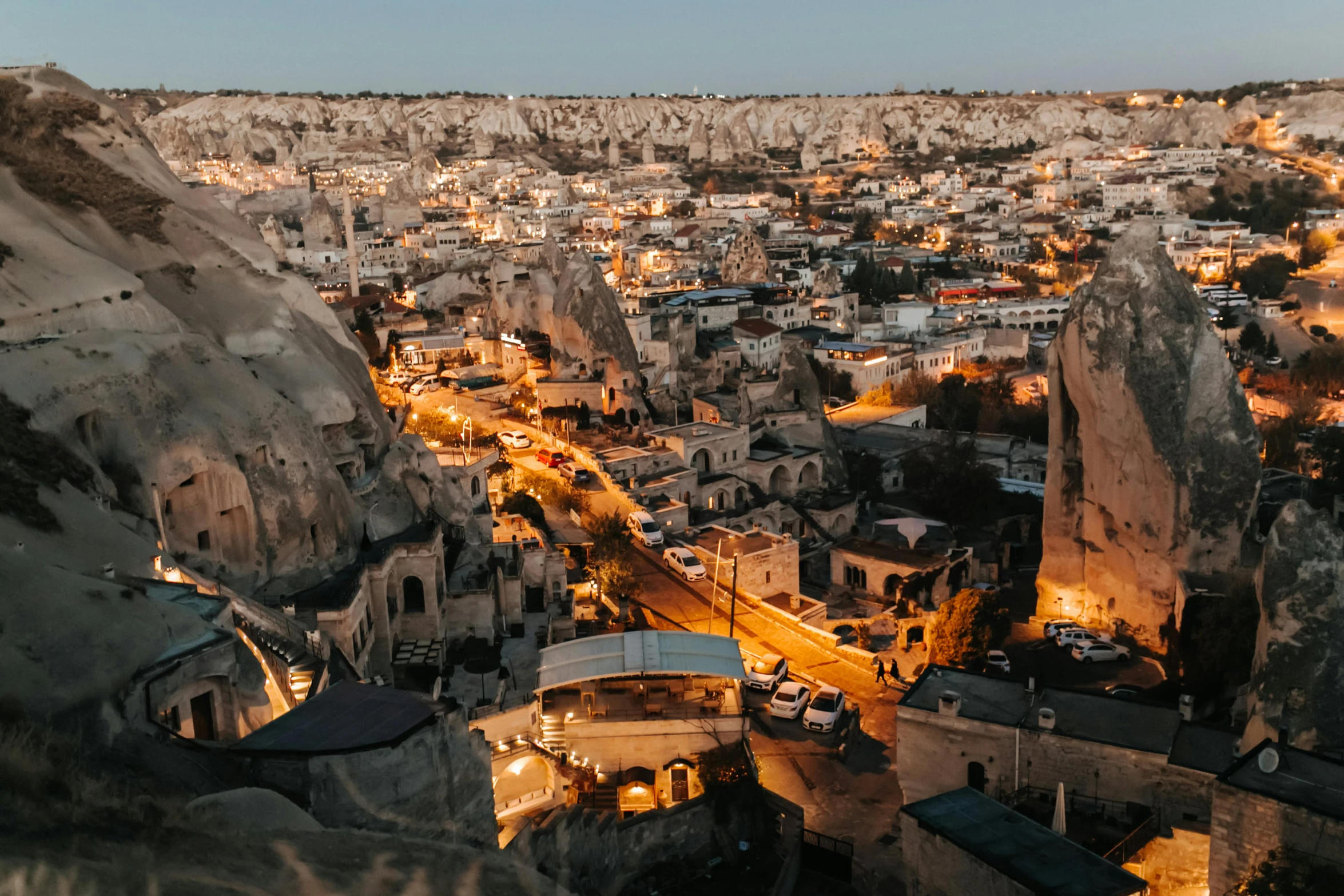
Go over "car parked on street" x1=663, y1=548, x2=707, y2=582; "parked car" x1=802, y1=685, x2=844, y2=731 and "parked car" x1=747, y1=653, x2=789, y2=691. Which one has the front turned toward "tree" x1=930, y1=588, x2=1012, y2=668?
the car parked on street

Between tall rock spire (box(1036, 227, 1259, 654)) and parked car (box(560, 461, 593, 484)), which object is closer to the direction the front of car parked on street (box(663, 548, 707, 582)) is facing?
the tall rock spire

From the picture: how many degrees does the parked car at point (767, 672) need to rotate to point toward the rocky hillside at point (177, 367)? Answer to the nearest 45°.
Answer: approximately 45° to its right

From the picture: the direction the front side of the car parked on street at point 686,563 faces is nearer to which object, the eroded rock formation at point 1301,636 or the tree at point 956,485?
the eroded rock formation

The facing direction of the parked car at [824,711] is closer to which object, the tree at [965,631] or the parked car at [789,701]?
the parked car

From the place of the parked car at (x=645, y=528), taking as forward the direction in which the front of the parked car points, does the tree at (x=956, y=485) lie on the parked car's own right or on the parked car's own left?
on the parked car's own left

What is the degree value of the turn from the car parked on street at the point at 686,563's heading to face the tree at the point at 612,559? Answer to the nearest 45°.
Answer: approximately 90° to its right

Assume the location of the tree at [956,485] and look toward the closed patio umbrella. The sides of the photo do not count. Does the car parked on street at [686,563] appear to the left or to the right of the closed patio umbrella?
right

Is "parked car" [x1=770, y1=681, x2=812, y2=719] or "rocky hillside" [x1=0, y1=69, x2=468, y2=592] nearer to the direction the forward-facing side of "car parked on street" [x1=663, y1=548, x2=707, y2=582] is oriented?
the parked car

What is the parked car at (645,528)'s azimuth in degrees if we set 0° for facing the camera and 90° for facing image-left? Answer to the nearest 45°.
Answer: approximately 315°

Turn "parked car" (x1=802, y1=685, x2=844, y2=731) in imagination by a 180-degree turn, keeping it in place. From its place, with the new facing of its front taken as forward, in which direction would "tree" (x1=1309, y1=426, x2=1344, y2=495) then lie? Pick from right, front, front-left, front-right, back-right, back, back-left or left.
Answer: front

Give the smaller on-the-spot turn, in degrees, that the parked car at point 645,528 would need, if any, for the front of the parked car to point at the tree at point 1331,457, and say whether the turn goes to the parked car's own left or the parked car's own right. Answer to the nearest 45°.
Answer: approximately 45° to the parked car's own left
